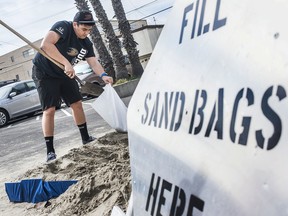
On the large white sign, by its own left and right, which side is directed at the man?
right

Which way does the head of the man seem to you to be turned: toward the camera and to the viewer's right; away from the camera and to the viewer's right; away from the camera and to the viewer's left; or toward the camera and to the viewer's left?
toward the camera and to the viewer's right

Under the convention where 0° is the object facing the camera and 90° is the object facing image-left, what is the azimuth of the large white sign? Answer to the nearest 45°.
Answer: approximately 45°

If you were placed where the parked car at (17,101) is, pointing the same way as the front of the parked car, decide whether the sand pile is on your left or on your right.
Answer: on your left

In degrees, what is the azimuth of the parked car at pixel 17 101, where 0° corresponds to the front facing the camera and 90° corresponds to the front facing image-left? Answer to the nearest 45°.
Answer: approximately 45°

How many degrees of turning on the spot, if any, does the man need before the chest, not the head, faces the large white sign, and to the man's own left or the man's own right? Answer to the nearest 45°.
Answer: approximately 45° to the man's own right

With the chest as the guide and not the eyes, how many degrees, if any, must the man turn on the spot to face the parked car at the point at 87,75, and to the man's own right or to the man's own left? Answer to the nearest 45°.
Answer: approximately 135° to the man's own left
